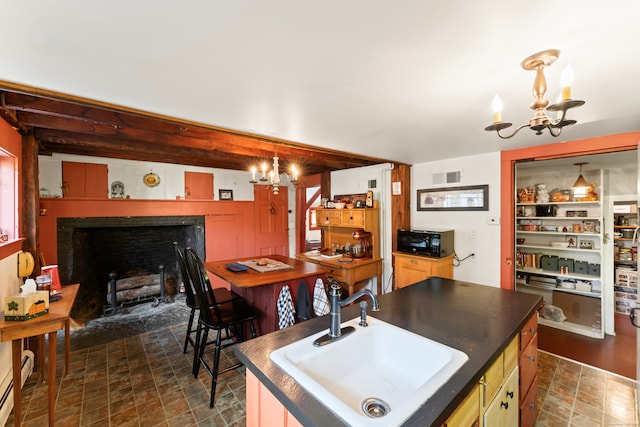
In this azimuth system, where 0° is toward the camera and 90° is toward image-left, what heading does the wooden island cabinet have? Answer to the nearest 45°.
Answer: approximately 315°

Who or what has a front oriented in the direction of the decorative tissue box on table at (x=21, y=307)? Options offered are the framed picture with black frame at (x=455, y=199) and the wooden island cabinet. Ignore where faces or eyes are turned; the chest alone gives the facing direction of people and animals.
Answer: the framed picture with black frame

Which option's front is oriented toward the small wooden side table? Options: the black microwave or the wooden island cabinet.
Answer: the black microwave

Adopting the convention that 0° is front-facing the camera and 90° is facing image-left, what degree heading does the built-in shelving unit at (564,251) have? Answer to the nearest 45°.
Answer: approximately 45°

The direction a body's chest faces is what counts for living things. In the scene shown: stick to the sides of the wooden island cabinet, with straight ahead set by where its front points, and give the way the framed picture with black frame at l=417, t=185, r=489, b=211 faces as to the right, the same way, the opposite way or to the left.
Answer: to the right

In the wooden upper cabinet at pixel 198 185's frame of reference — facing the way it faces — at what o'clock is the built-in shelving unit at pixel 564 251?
The built-in shelving unit is roughly at 10 o'clock from the wooden upper cabinet.

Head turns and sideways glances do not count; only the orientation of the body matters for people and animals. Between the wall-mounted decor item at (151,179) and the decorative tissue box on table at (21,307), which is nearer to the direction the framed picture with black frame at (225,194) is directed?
the decorative tissue box on table

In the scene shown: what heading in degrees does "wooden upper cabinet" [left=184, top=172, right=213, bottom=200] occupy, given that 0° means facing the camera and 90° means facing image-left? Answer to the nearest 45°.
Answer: approximately 0°

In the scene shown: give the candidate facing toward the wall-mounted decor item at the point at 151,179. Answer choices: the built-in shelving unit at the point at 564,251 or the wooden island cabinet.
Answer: the built-in shelving unit

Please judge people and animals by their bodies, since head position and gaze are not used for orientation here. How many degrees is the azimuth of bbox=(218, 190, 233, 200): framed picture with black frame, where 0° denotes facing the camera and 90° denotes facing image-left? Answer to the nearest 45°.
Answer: approximately 0°
